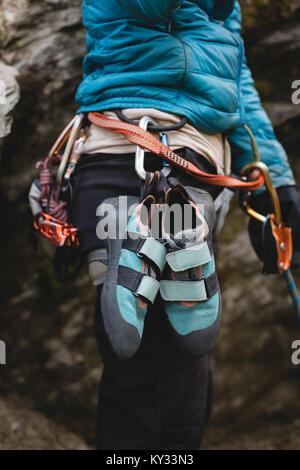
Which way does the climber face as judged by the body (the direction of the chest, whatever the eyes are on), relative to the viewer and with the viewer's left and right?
facing away from the viewer
